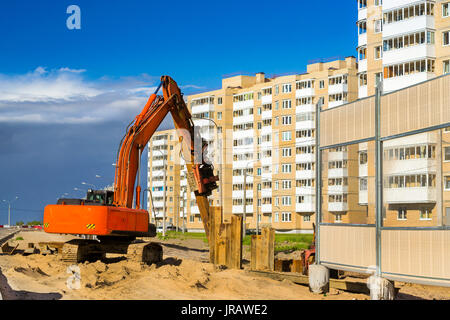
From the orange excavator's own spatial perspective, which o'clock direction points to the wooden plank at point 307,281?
The wooden plank is roughly at 3 o'clock from the orange excavator.

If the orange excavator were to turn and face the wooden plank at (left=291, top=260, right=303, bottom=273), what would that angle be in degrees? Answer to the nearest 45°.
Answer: approximately 45° to its right

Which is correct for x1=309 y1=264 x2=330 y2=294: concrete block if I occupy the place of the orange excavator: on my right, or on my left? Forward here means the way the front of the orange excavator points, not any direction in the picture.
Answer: on my right

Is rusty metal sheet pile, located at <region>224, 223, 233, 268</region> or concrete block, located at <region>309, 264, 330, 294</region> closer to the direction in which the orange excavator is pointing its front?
the rusty metal sheet pile

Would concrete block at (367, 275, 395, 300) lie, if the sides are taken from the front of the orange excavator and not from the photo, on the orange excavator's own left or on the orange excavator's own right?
on the orange excavator's own right

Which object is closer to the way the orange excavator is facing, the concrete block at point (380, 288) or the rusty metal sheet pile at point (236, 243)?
the rusty metal sheet pile

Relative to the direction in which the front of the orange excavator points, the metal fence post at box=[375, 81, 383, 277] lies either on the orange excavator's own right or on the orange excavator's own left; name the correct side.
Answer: on the orange excavator's own right

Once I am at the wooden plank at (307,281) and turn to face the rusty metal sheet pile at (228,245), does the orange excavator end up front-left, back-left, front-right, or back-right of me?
front-left

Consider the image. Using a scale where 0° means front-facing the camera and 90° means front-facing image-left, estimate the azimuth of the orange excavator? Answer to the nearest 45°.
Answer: approximately 225°
